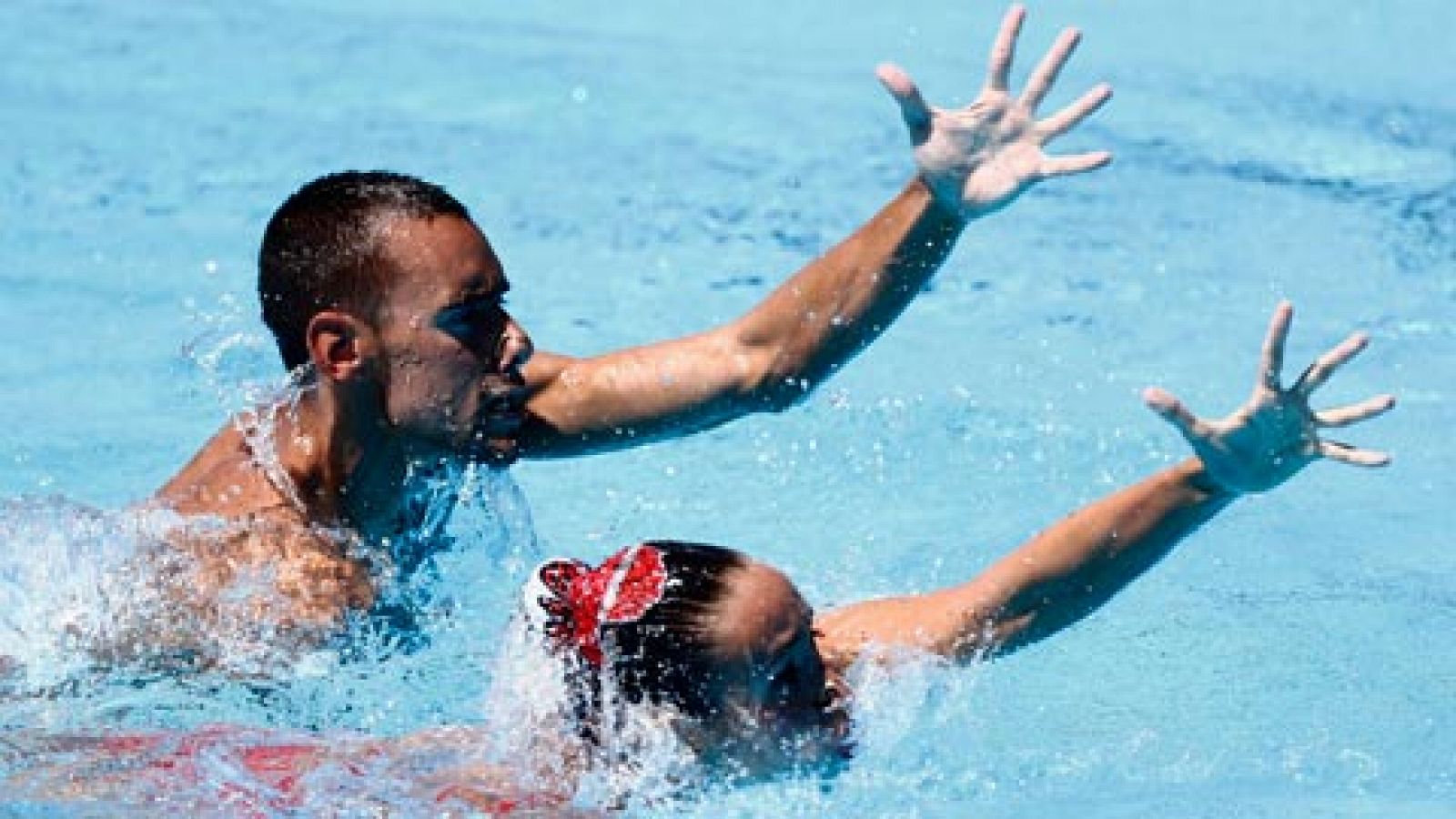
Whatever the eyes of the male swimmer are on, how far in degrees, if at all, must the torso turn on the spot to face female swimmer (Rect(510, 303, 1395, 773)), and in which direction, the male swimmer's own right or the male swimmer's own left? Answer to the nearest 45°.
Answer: approximately 45° to the male swimmer's own right

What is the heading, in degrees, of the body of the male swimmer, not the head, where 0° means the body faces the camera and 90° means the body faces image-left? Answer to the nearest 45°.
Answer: approximately 270°
